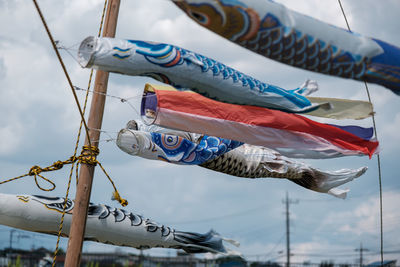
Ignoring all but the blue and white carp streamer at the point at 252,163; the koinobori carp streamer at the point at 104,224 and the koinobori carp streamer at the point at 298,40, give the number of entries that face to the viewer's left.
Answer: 3

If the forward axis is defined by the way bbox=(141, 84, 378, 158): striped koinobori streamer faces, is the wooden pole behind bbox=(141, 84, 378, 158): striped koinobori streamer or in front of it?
in front

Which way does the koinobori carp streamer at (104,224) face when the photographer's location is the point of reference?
facing to the left of the viewer

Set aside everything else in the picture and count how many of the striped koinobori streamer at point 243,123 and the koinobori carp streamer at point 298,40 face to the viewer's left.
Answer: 2

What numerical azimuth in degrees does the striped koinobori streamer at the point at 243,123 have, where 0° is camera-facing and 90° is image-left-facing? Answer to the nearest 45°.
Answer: approximately 90°

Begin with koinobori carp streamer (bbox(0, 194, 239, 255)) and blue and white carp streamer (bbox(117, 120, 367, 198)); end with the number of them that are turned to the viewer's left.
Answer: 2

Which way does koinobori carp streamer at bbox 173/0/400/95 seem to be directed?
to the viewer's left

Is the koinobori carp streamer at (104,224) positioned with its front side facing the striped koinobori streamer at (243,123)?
no

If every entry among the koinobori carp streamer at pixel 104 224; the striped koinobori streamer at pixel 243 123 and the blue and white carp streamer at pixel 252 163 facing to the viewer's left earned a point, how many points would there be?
3

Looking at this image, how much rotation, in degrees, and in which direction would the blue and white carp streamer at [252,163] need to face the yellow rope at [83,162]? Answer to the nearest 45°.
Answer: approximately 45° to its left

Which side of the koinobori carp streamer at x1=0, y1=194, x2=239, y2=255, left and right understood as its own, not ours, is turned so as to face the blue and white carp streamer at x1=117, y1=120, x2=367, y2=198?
back

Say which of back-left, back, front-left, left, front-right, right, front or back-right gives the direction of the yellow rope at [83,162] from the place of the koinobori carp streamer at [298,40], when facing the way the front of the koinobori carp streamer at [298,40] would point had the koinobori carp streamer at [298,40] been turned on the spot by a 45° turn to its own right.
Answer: front

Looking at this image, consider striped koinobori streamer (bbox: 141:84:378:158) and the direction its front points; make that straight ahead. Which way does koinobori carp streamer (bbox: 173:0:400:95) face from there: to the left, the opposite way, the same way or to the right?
the same way

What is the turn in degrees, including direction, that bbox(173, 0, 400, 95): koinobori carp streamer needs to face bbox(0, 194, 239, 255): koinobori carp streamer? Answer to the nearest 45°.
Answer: approximately 45° to its right

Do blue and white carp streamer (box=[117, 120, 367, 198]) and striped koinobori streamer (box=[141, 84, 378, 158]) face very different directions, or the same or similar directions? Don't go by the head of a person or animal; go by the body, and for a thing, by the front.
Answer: same or similar directions

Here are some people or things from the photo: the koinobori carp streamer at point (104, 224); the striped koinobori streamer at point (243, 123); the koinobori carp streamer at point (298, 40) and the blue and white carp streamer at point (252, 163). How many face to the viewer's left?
4

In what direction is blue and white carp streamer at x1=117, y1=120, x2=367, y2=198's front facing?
to the viewer's left
